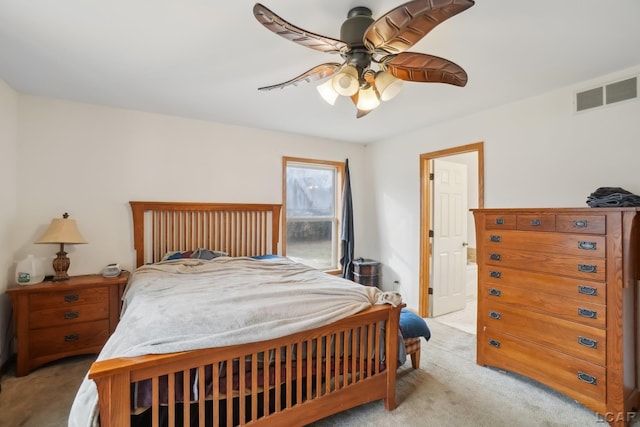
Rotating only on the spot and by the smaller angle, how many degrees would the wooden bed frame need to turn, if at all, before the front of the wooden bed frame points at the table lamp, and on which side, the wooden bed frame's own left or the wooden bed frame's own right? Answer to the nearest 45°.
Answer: approximately 180°

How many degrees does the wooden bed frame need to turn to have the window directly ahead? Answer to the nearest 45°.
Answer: approximately 135° to its left

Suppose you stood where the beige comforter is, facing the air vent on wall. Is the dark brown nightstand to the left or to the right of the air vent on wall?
left

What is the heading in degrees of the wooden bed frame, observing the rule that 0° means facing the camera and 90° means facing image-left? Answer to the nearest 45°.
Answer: approximately 315°

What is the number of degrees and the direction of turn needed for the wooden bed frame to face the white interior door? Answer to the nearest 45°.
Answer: approximately 90° to its left

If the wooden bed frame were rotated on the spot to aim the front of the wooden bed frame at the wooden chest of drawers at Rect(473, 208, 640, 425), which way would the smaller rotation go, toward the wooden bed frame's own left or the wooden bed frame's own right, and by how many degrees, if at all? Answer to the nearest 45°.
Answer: approximately 45° to the wooden bed frame's own left

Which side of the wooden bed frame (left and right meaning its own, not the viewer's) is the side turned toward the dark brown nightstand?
left

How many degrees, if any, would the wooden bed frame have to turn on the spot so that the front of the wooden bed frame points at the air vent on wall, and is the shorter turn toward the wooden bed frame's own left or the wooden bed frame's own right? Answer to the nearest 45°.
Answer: approximately 45° to the wooden bed frame's own left

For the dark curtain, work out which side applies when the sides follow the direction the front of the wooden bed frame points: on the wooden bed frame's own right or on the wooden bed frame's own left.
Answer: on the wooden bed frame's own left
